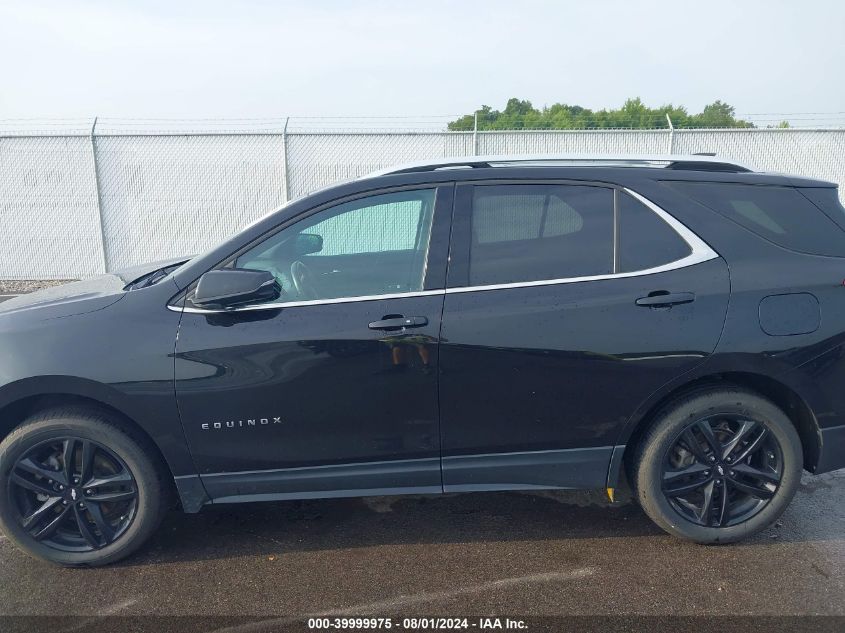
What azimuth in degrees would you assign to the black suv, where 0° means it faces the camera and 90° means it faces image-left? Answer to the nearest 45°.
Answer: approximately 90°

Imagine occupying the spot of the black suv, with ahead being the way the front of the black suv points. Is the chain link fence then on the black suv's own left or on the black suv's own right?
on the black suv's own right
